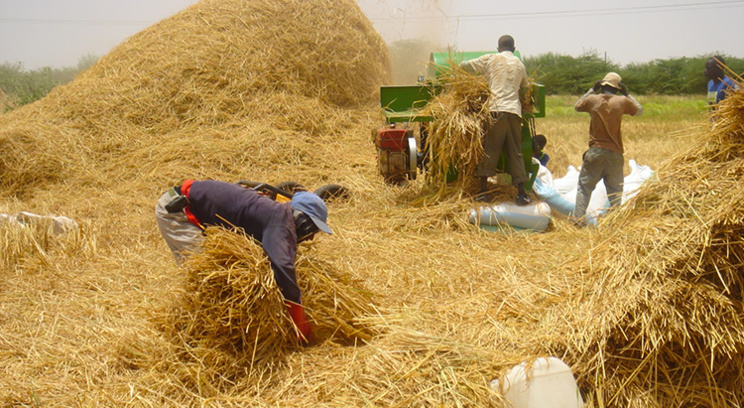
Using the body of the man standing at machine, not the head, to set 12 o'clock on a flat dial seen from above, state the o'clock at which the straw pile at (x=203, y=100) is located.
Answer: The straw pile is roughly at 10 o'clock from the man standing at machine.

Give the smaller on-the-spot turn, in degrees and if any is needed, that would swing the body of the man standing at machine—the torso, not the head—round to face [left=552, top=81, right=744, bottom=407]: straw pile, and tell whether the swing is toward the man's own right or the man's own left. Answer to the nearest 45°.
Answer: approximately 180°

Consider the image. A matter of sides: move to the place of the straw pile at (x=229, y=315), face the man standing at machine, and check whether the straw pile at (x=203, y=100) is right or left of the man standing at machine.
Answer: left

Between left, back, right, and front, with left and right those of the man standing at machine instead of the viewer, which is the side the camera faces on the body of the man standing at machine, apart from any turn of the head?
back

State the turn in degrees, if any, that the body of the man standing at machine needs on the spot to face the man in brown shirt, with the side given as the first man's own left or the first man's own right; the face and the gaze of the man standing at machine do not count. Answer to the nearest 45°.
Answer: approximately 90° to the first man's own right

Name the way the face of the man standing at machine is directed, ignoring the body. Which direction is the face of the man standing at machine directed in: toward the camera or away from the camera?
away from the camera
